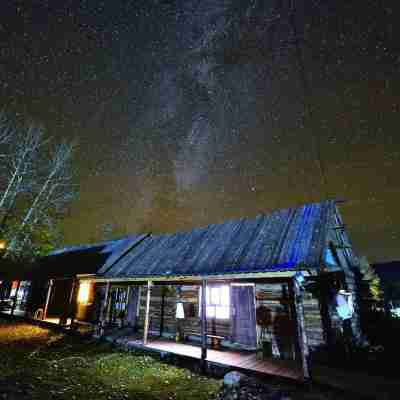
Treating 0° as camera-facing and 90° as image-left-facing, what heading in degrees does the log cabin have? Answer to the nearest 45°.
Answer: approximately 45°
